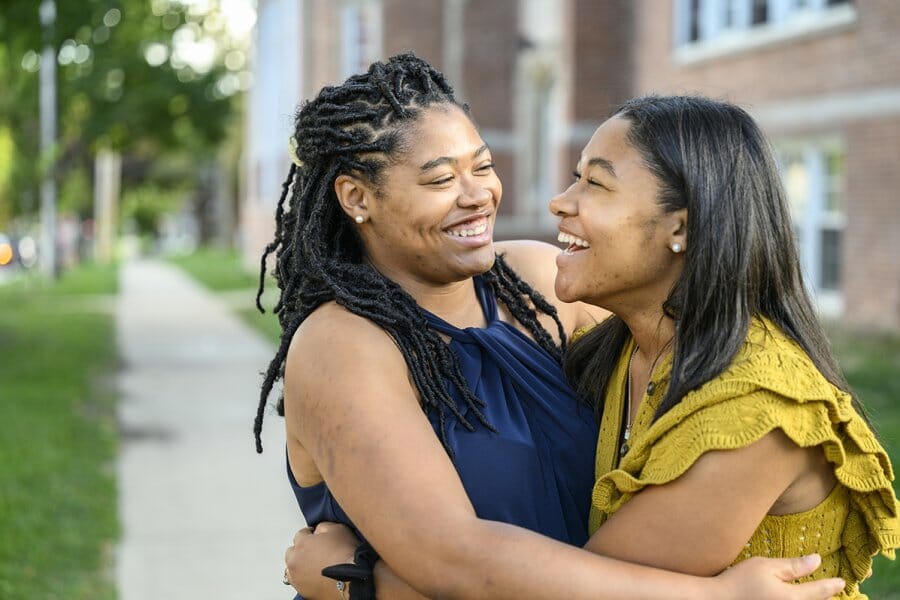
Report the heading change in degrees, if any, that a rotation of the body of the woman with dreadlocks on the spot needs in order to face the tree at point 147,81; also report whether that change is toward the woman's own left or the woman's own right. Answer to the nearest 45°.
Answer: approximately 135° to the woman's own left

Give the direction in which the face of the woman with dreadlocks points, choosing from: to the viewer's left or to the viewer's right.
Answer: to the viewer's right

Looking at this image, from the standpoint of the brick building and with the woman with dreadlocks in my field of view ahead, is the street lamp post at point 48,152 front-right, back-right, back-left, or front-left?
back-right

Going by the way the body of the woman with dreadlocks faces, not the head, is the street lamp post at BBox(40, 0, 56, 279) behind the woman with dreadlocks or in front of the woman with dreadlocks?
behind

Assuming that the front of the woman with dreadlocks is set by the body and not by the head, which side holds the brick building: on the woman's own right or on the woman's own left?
on the woman's own left

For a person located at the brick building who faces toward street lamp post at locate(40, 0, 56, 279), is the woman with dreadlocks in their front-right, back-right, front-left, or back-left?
back-left

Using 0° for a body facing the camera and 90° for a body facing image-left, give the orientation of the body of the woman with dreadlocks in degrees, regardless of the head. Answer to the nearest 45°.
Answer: approximately 315°
